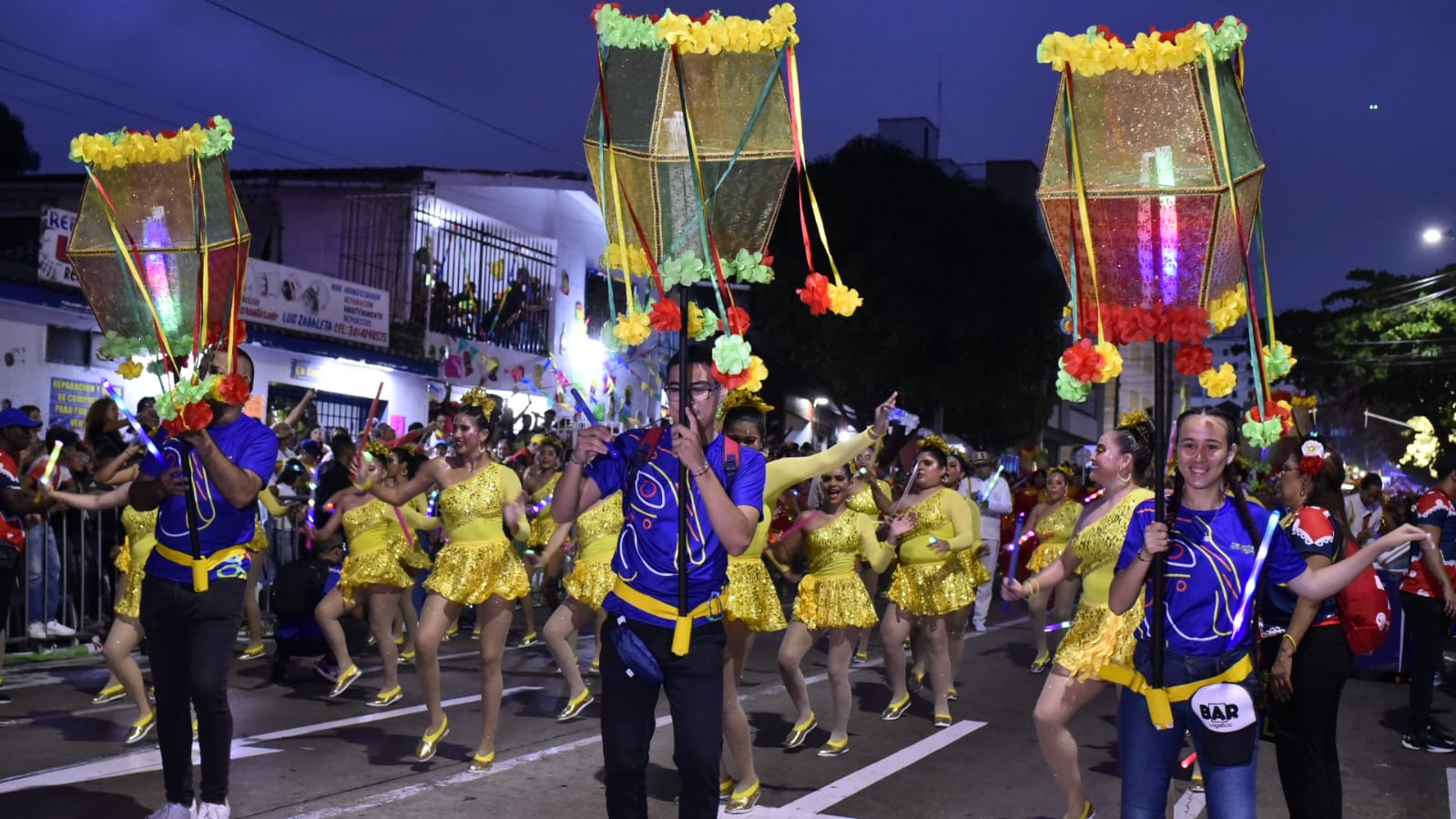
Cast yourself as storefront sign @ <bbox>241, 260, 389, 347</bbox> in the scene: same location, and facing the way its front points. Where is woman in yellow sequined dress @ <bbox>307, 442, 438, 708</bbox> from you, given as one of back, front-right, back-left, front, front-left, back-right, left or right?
front-right

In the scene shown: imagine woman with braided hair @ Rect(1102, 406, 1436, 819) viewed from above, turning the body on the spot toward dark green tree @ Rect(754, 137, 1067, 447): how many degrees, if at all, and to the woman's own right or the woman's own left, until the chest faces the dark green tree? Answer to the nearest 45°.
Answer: approximately 180°

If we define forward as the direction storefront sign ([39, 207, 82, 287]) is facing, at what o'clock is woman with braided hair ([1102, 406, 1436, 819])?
The woman with braided hair is roughly at 1 o'clock from the storefront sign.

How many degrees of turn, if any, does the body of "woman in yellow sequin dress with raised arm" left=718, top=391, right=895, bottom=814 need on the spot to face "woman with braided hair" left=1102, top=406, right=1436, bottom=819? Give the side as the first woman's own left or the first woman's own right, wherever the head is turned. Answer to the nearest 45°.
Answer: approximately 45° to the first woman's own left

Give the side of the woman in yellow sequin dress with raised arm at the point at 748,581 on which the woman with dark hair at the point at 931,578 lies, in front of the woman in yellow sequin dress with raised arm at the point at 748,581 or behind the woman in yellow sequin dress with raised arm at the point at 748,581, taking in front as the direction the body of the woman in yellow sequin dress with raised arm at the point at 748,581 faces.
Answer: behind

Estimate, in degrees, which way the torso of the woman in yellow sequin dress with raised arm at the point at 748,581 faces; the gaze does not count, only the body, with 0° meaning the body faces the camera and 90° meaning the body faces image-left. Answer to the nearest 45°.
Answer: approximately 0°

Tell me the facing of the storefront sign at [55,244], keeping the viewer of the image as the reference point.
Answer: facing the viewer and to the right of the viewer

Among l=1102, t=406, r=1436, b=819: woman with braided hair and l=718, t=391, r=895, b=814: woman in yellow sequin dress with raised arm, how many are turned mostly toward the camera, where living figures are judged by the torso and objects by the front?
2

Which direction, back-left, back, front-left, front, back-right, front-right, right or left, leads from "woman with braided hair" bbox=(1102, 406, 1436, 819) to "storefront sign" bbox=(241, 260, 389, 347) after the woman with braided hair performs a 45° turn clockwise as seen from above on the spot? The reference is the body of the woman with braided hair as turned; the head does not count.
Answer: right

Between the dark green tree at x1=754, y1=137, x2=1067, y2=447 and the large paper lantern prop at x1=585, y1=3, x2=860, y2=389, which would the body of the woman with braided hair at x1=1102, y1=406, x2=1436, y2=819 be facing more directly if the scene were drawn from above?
the large paper lantern prop

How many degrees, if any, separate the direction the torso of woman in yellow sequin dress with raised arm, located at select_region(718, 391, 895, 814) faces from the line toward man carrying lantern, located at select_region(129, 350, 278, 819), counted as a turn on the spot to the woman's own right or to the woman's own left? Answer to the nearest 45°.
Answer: approximately 45° to the woman's own right

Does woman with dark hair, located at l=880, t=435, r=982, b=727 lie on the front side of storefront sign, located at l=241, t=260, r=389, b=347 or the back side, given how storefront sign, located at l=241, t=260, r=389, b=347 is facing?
on the front side

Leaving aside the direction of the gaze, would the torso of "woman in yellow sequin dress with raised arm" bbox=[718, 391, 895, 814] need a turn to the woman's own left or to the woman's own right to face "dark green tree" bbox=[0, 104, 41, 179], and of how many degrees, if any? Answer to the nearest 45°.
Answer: approximately 135° to the woman's own right
